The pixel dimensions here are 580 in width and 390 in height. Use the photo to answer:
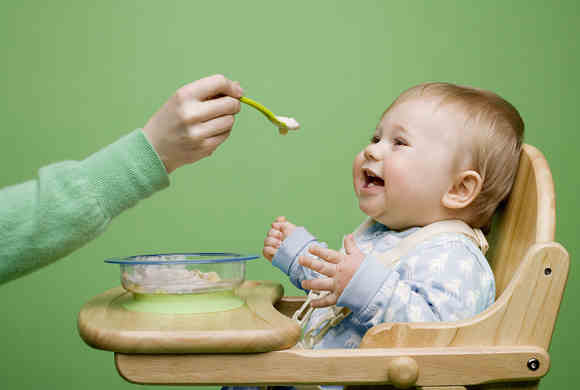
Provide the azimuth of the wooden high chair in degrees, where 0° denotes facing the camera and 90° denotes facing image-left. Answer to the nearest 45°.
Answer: approximately 90°
